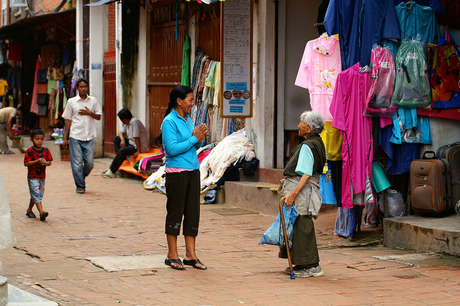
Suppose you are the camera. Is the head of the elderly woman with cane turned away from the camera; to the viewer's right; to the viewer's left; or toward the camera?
to the viewer's left

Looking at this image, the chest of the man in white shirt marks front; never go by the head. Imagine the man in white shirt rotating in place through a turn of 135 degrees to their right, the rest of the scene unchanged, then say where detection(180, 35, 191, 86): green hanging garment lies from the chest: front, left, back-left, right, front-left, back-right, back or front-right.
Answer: right

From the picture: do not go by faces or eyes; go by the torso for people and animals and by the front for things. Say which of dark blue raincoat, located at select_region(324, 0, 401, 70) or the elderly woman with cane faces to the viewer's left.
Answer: the elderly woman with cane

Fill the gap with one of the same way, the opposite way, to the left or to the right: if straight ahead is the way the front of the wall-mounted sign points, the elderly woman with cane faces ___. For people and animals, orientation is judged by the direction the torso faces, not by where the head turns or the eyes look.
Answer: to the right

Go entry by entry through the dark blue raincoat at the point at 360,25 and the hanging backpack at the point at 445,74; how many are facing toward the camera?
2

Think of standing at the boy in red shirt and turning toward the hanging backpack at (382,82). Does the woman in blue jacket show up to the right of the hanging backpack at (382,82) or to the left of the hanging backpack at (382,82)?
right

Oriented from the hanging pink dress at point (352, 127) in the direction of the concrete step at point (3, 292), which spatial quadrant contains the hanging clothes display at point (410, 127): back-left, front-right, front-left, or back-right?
back-left

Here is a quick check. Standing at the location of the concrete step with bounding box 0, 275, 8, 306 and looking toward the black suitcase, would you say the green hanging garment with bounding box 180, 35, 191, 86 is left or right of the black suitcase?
left

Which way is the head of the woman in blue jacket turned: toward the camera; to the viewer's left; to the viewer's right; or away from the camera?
to the viewer's right

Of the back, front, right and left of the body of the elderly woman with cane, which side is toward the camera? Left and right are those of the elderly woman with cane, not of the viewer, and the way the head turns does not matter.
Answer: left

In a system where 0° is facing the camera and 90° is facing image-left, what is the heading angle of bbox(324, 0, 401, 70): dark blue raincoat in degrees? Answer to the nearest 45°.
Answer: approximately 0°
